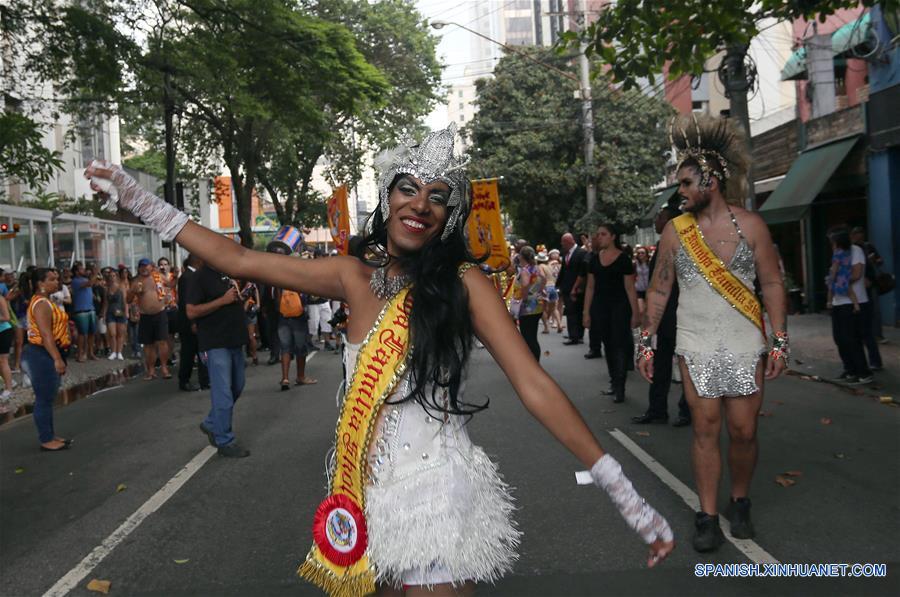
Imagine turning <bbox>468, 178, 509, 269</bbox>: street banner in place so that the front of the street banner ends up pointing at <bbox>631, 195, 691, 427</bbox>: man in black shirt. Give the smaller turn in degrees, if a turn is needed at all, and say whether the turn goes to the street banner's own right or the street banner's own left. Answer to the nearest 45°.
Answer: approximately 45° to the street banner's own left

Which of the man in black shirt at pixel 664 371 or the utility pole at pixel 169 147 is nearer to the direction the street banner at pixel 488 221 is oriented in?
the man in black shirt

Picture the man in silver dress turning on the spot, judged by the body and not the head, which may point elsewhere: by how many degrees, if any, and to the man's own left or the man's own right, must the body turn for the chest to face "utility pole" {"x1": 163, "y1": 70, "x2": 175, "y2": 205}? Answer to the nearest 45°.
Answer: approximately 135° to the man's own right

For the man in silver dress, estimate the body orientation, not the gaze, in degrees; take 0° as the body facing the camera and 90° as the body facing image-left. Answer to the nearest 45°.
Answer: approximately 0°

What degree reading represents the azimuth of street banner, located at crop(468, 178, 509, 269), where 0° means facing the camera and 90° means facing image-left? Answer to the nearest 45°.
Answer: approximately 0°

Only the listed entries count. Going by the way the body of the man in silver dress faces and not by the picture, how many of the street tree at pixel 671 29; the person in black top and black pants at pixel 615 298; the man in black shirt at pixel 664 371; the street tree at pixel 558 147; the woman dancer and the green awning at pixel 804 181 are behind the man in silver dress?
5
